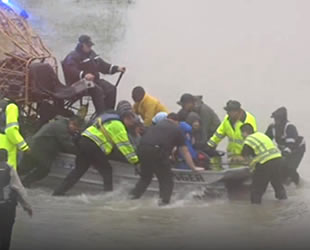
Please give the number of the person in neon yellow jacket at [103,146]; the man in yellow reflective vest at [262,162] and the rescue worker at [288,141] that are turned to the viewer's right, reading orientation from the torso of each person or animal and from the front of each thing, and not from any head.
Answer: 1

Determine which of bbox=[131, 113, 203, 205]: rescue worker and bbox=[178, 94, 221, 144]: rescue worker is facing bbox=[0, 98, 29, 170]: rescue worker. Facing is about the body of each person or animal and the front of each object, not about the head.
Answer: bbox=[178, 94, 221, 144]: rescue worker

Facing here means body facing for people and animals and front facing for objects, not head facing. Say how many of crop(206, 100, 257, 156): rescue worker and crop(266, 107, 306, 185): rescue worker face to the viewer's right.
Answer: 0

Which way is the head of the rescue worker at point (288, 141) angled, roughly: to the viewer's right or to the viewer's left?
to the viewer's left

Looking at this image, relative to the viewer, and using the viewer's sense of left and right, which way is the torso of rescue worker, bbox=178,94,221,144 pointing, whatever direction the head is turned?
facing to the left of the viewer

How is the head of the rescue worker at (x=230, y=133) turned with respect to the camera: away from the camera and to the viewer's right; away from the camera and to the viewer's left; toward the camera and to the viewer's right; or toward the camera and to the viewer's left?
toward the camera and to the viewer's left

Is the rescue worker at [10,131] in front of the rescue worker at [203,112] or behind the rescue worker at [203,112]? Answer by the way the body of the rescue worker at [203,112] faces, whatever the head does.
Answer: in front

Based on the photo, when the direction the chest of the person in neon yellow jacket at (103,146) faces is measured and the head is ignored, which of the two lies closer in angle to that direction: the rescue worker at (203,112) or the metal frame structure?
the rescue worker

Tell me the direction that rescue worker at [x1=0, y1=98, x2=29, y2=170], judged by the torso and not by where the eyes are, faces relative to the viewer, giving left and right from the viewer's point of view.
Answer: facing away from the viewer and to the right of the viewer
